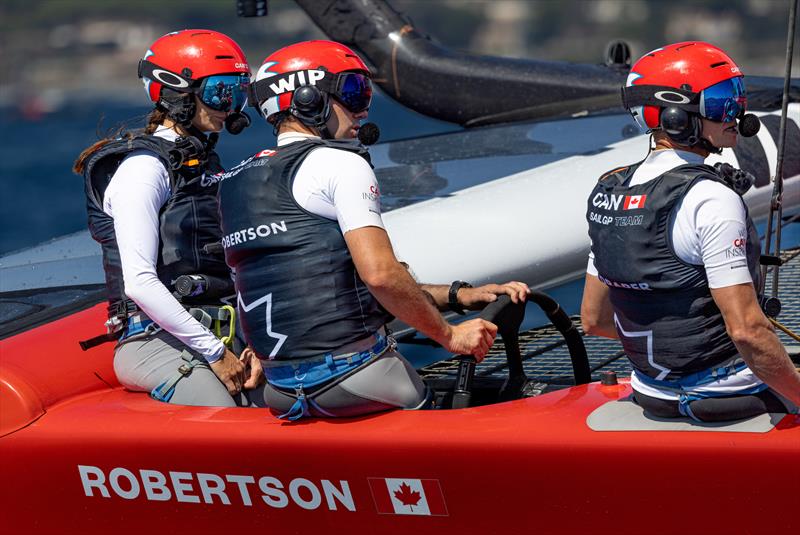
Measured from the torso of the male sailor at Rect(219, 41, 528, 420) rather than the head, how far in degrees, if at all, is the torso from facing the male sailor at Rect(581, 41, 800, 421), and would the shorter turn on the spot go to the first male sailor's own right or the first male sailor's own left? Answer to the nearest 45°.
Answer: approximately 45° to the first male sailor's own right

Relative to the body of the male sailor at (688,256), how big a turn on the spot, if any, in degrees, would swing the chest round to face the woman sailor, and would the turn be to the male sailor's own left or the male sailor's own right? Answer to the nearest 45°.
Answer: approximately 135° to the male sailor's own left

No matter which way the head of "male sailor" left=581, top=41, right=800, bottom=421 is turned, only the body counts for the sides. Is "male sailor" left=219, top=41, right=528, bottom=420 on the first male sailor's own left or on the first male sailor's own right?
on the first male sailor's own left

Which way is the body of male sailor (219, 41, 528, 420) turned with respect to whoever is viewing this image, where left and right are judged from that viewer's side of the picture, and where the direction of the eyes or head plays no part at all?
facing away from the viewer and to the right of the viewer

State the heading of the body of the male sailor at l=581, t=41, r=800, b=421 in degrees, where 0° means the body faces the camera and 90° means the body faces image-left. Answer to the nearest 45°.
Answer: approximately 225°

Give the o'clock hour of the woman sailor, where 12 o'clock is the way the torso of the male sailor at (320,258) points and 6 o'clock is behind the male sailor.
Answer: The woman sailor is roughly at 9 o'clock from the male sailor.
